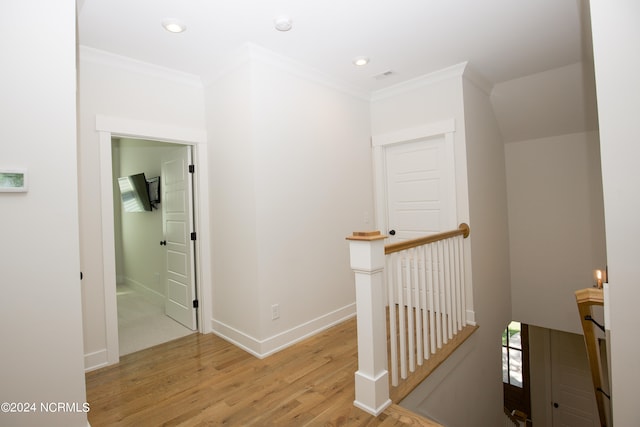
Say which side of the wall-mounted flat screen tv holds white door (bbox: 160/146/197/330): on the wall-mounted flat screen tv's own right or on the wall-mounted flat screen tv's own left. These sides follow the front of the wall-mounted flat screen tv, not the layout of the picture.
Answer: on the wall-mounted flat screen tv's own left

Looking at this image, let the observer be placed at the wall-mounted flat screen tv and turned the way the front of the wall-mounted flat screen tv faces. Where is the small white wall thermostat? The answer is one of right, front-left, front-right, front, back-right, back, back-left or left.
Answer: front-left

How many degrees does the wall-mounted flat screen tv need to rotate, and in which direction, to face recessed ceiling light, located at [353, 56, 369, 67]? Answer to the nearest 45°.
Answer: approximately 90° to its left

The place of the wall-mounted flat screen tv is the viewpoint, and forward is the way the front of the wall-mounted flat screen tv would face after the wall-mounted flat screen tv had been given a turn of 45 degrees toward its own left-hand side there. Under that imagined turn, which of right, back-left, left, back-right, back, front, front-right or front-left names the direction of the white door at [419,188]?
front-left

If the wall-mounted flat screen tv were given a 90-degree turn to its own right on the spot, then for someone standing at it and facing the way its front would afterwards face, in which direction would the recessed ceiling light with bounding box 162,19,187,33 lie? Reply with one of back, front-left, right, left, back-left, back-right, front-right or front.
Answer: back-left

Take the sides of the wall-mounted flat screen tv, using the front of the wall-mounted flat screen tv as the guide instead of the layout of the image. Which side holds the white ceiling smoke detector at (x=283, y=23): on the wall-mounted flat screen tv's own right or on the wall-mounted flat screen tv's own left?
on the wall-mounted flat screen tv's own left
